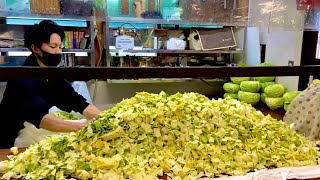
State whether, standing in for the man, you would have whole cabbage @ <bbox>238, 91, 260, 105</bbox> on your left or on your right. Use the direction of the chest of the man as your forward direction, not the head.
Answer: on your left

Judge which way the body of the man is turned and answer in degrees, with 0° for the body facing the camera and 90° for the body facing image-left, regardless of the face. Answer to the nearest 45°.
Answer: approximately 315°

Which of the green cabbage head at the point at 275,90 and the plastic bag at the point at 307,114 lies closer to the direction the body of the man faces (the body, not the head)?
the plastic bag

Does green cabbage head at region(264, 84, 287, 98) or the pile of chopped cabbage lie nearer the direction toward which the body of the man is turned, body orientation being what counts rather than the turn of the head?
the pile of chopped cabbage

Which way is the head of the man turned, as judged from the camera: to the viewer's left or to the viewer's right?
to the viewer's right

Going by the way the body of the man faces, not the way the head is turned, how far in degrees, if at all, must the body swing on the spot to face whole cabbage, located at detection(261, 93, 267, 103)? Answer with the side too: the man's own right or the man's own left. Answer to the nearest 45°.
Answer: approximately 90° to the man's own left

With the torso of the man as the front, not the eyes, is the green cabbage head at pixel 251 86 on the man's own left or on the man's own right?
on the man's own left

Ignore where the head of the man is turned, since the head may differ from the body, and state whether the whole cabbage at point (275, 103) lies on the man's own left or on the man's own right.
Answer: on the man's own left

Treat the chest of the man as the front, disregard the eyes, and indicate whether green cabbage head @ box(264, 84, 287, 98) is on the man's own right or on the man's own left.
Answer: on the man's own left
